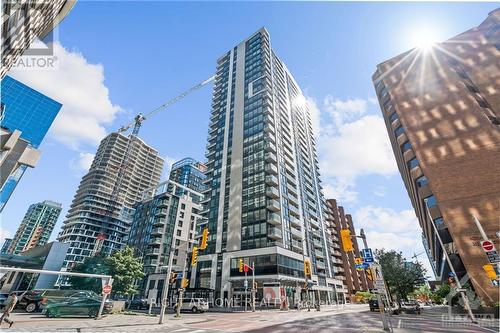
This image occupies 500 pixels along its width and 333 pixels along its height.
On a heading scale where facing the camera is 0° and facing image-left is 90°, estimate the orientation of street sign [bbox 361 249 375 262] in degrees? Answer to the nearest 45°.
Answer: approximately 0°

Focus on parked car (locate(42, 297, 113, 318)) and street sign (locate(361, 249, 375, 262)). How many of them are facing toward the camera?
1

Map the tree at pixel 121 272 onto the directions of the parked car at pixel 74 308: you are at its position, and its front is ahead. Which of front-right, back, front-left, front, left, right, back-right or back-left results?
right

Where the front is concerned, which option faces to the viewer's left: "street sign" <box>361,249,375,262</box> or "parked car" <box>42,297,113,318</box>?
the parked car

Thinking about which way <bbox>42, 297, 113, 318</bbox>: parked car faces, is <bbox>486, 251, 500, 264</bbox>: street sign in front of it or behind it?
behind

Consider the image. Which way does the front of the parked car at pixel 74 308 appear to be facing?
to the viewer's left

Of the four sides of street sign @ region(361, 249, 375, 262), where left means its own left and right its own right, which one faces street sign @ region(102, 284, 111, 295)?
right

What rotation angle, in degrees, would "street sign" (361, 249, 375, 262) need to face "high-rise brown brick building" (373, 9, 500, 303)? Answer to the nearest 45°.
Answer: approximately 135° to its left

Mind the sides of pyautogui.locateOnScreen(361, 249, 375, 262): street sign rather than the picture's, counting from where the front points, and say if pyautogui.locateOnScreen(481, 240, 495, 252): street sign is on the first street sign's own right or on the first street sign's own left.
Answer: on the first street sign's own left

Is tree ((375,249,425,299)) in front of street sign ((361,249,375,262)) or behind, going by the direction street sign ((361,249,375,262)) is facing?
behind

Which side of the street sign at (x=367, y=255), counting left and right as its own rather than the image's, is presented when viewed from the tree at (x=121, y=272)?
right

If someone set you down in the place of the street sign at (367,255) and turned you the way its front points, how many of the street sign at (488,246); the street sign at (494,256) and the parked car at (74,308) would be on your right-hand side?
1
